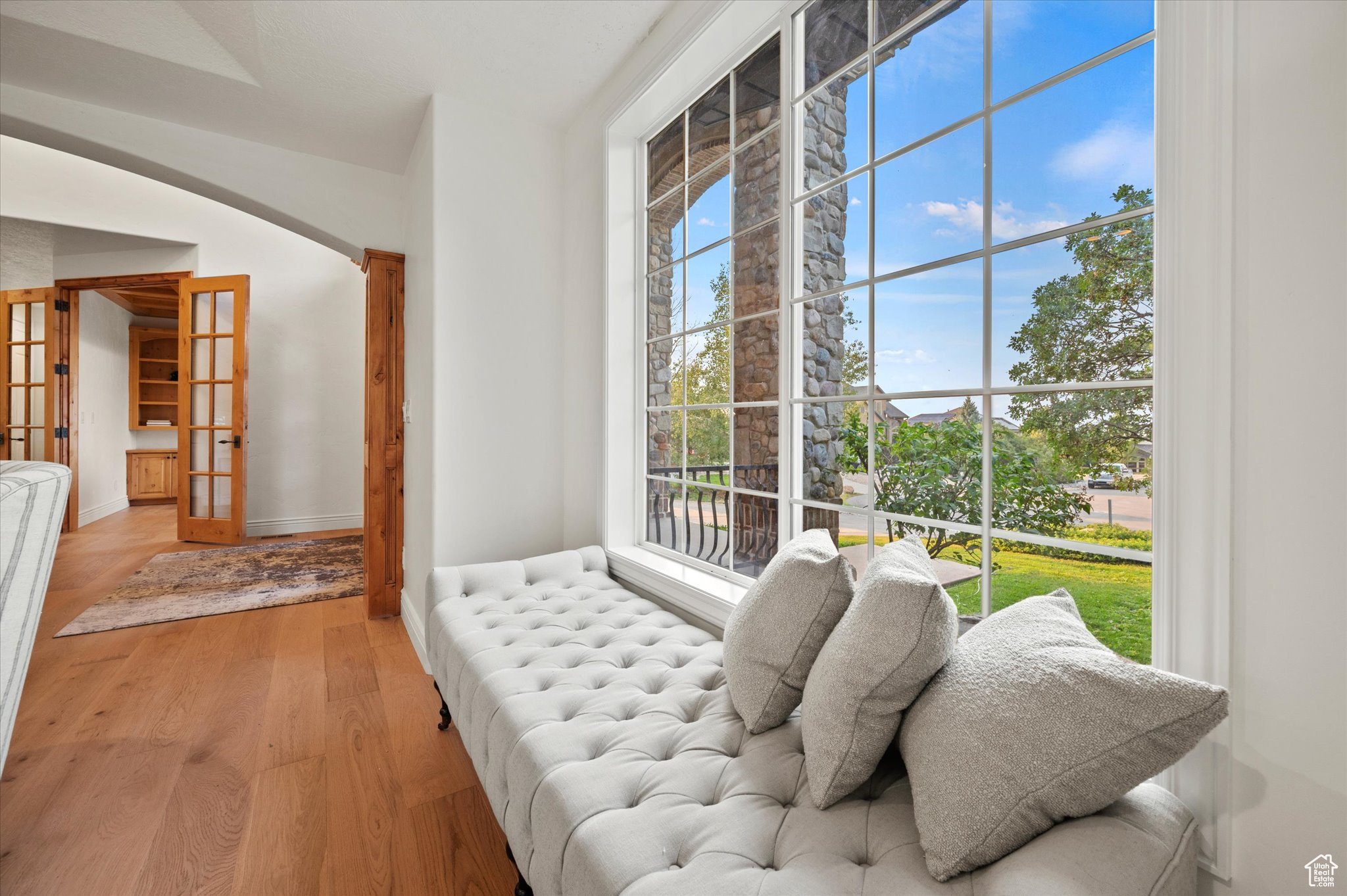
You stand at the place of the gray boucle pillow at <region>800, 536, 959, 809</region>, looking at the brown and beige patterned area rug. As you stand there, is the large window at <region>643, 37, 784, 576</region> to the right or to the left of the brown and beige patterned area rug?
right

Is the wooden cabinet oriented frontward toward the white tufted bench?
yes

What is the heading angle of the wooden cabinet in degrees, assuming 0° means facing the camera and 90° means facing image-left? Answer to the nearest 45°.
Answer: approximately 0°

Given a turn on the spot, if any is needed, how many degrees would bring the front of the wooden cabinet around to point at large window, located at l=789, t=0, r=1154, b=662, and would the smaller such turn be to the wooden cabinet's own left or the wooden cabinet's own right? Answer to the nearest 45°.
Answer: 0° — it already faces it

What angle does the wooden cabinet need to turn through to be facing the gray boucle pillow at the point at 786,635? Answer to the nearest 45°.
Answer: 0° — it already faces it
